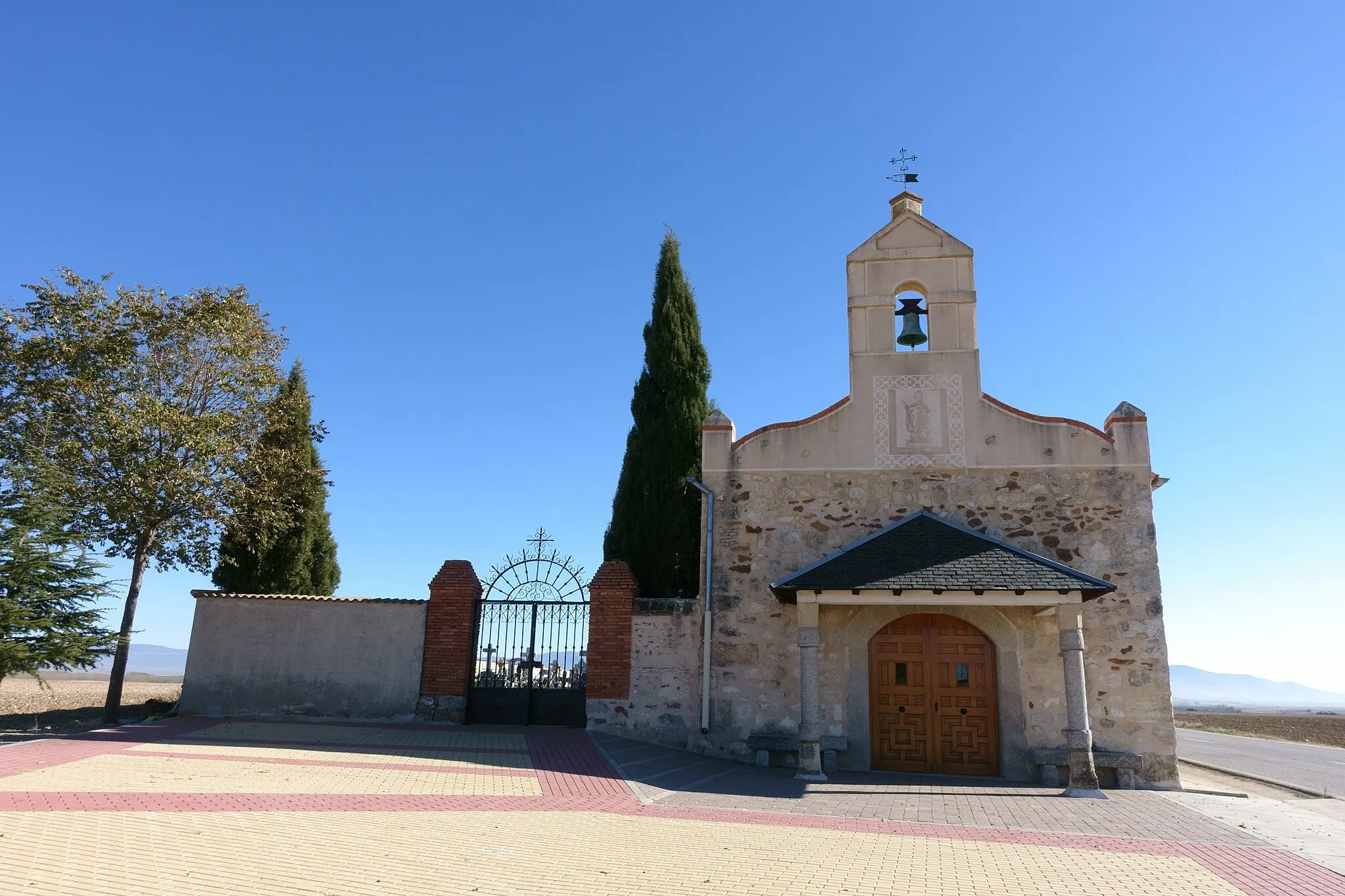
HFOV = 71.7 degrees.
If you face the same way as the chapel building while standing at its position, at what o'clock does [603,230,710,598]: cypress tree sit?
The cypress tree is roughly at 4 o'clock from the chapel building.

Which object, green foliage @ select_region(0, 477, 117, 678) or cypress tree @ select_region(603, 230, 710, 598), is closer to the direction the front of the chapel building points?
the green foliage

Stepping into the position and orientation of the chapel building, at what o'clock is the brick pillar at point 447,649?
The brick pillar is roughly at 3 o'clock from the chapel building.

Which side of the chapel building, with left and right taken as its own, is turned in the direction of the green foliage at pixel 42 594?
right

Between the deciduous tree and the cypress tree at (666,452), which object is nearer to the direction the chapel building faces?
the deciduous tree

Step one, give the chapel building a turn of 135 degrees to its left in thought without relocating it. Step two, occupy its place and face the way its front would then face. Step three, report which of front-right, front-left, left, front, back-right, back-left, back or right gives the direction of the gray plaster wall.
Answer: back-left

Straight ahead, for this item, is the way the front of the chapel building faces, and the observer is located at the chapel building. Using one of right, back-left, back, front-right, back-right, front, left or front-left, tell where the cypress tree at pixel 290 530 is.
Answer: right
